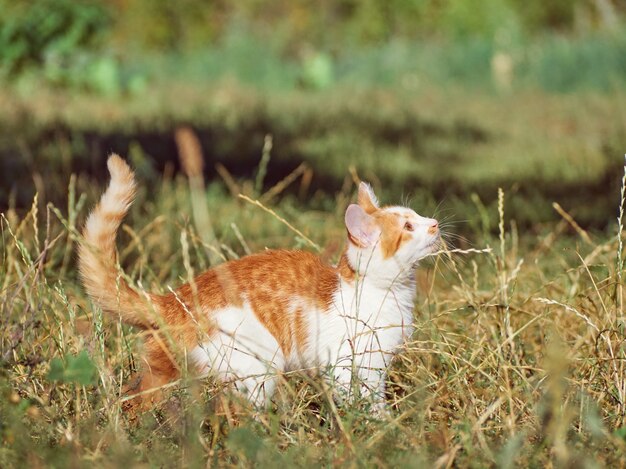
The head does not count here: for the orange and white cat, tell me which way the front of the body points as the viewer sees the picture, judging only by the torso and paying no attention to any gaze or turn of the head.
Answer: to the viewer's right
